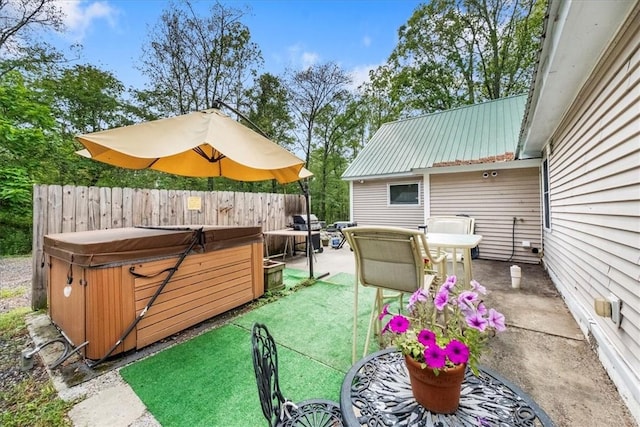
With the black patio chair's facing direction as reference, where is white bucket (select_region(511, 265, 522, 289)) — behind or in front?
in front

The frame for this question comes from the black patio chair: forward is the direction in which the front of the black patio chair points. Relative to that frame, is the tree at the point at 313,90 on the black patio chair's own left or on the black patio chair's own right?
on the black patio chair's own left

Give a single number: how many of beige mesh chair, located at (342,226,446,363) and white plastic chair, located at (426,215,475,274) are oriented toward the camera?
1

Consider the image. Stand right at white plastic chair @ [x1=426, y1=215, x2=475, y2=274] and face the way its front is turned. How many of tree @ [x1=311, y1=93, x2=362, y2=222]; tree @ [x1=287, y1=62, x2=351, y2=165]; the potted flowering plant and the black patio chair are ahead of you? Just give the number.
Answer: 2

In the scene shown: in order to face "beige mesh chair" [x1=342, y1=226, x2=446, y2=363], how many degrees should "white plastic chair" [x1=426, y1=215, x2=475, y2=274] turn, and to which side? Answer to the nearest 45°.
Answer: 0° — it already faces it

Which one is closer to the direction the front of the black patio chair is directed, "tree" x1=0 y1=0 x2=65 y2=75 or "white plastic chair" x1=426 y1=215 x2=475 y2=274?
the white plastic chair

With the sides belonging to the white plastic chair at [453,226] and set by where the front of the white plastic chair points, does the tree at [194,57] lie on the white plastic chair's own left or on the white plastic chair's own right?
on the white plastic chair's own right

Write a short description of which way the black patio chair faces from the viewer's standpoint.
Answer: facing to the right of the viewer

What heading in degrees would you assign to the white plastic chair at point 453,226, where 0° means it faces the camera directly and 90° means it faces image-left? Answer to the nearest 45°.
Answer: approximately 0°

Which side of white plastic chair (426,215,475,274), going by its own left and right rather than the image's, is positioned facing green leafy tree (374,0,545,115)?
back

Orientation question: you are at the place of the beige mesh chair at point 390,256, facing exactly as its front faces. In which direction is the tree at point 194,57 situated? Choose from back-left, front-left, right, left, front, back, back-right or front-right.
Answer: left

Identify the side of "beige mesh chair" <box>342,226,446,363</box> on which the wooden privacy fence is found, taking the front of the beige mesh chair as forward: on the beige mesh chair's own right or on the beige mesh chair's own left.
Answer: on the beige mesh chair's own left

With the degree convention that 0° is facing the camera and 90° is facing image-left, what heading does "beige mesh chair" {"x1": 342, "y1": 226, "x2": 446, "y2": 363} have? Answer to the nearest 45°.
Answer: approximately 225°

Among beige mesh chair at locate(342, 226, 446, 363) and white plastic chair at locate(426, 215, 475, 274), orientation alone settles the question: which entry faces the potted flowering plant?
white plastic chair at locate(426, 215, 475, 274)

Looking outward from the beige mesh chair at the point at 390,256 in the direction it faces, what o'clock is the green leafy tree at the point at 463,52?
The green leafy tree is roughly at 11 o'clock from the beige mesh chair.
